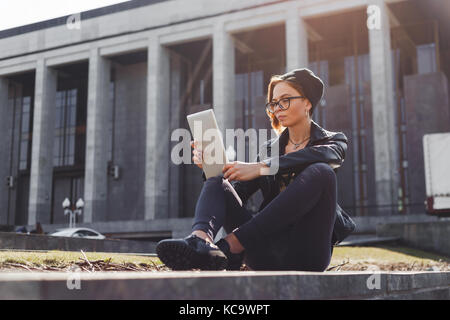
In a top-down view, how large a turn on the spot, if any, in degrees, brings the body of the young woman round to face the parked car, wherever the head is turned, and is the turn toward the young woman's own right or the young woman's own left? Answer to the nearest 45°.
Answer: approximately 90° to the young woman's own right

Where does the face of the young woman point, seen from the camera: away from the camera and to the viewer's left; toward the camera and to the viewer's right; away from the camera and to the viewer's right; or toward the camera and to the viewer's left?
toward the camera and to the viewer's left

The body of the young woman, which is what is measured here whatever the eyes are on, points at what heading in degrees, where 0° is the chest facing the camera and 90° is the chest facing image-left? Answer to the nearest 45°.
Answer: approximately 45°

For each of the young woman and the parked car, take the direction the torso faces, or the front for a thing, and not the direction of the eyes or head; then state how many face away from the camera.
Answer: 0
